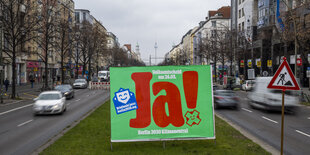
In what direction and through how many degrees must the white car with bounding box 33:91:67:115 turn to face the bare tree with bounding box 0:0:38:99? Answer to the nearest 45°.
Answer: approximately 135° to its right

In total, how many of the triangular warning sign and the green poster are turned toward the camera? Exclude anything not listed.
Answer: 2

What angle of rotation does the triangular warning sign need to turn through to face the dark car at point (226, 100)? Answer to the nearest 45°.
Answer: approximately 180°

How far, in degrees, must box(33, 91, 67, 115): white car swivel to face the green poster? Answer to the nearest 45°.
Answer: approximately 45° to its left

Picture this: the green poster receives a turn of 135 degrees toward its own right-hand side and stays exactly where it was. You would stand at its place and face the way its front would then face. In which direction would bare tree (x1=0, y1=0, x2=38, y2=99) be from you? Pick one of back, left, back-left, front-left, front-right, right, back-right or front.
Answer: front

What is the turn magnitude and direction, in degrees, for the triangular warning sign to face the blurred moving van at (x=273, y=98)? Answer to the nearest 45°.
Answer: approximately 180°

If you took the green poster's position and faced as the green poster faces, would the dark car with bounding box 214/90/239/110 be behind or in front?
behind
